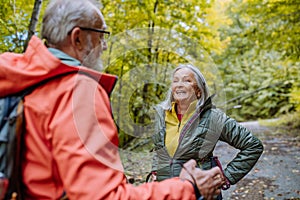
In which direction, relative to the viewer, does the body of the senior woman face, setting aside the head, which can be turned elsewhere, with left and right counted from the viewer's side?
facing the viewer and to the left of the viewer

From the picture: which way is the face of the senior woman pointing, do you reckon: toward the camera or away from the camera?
toward the camera
